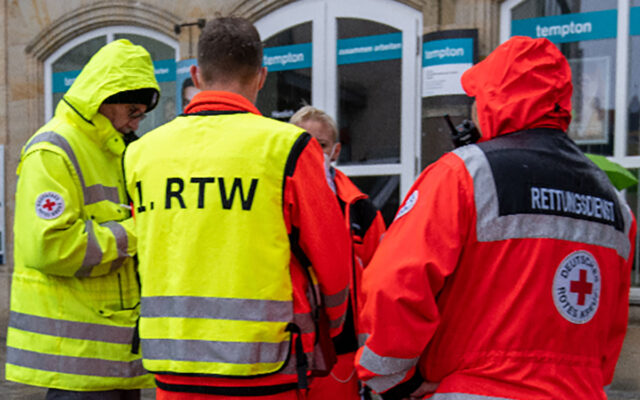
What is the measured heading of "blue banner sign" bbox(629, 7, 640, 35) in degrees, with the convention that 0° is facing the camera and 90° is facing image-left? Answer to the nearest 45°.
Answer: approximately 0°

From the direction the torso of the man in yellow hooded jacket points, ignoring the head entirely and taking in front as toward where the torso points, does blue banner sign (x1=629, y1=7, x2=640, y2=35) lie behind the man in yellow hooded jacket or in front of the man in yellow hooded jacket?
in front

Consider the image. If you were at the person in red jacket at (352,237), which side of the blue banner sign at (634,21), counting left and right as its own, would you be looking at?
front

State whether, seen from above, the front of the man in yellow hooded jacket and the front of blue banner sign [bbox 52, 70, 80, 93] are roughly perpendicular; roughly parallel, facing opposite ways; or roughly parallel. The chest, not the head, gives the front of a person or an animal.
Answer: roughly perpendicular

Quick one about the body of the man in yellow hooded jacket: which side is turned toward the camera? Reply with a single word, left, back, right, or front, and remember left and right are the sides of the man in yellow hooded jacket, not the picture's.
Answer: right

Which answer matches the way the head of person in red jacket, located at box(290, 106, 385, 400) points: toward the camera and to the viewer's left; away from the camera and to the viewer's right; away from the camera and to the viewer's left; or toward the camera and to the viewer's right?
toward the camera and to the viewer's left

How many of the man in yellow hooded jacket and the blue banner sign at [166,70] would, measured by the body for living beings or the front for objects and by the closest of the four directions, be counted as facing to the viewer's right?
1

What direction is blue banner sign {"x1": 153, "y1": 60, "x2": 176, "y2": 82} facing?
toward the camera

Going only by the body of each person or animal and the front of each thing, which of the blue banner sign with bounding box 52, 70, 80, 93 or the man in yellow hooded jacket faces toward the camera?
the blue banner sign

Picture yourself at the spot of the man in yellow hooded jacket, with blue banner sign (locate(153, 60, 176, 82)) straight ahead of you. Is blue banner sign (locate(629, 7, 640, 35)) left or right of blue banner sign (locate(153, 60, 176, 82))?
right

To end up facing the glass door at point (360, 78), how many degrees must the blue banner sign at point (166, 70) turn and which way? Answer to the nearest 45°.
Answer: approximately 45° to its left

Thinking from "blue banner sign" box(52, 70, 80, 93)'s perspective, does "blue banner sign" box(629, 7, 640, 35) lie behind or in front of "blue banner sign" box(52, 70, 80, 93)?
in front

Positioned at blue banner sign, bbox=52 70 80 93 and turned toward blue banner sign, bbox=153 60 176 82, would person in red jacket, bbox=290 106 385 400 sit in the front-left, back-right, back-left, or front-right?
front-right

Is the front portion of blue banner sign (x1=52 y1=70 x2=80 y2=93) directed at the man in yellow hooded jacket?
yes

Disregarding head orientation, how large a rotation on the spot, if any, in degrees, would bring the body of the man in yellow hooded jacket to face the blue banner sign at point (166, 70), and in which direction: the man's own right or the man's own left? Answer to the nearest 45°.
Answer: approximately 90° to the man's own left

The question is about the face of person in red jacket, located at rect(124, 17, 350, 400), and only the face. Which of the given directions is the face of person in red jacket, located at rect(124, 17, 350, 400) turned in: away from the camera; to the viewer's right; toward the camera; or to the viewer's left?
away from the camera

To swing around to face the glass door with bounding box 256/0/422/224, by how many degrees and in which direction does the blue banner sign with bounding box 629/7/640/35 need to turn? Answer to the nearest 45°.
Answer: approximately 90° to its right

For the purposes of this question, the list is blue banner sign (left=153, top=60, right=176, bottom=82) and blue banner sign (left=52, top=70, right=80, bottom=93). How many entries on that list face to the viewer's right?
0

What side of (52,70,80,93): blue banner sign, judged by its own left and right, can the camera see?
front

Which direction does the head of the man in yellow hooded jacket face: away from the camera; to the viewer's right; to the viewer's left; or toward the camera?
to the viewer's right

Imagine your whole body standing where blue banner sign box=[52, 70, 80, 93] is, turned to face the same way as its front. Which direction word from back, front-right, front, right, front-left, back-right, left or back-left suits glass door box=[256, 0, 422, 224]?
front-left

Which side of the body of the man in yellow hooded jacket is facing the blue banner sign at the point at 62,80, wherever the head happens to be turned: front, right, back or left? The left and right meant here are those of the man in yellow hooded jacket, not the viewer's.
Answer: left

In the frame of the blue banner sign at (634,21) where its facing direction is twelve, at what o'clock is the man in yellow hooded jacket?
The man in yellow hooded jacket is roughly at 1 o'clock from the blue banner sign.

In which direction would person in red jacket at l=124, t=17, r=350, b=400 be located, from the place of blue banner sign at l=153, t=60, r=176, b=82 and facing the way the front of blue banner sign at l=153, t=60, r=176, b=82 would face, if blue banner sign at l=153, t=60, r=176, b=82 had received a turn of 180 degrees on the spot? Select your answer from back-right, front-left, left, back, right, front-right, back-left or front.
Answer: back
